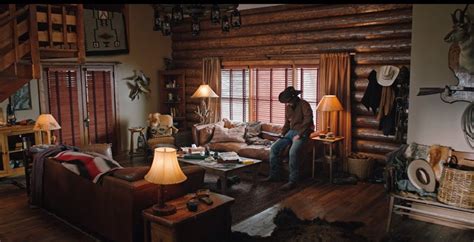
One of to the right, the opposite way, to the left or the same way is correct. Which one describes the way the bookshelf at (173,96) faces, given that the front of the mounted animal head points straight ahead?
to the left

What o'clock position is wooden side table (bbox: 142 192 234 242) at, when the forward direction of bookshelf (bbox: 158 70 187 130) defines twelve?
The wooden side table is roughly at 12 o'clock from the bookshelf.

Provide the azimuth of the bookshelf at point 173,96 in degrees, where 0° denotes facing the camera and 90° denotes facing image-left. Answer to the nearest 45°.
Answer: approximately 0°

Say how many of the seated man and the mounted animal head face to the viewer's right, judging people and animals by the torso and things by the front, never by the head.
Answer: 0

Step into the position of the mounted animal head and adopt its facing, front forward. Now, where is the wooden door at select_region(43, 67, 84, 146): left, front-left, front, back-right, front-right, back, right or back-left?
front-right

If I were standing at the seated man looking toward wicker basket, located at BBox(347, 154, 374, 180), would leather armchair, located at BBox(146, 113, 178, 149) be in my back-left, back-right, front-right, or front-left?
back-left

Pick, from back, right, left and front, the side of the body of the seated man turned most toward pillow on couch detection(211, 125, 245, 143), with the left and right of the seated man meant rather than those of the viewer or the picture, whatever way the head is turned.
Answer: right

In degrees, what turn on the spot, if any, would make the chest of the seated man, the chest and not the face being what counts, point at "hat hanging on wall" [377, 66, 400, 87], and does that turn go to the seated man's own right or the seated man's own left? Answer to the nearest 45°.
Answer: approximately 135° to the seated man's own left

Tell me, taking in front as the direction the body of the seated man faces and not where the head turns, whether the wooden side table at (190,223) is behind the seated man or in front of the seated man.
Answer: in front
